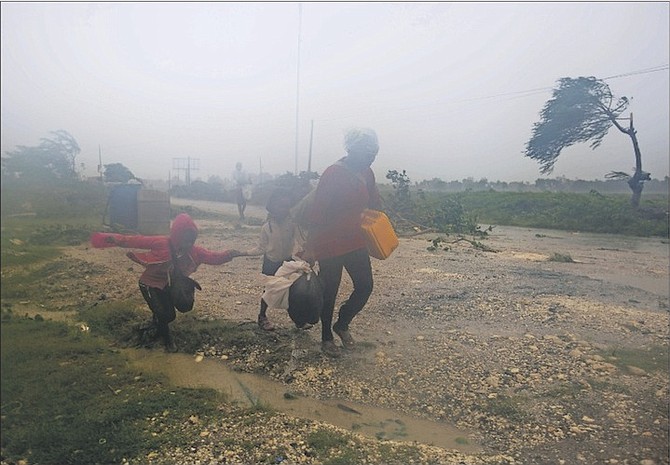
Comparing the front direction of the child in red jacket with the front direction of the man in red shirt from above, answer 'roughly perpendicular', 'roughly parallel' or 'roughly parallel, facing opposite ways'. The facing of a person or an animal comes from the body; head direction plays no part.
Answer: roughly parallel

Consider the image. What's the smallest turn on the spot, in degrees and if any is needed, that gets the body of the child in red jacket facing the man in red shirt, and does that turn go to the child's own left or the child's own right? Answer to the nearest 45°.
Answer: approximately 45° to the child's own left

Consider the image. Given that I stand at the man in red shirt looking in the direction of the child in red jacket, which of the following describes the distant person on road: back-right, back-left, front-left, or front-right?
front-right

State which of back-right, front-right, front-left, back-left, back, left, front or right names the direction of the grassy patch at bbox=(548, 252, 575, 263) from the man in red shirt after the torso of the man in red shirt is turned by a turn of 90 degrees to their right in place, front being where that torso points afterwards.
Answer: back

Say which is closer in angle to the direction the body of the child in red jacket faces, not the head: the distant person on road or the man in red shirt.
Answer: the man in red shirt

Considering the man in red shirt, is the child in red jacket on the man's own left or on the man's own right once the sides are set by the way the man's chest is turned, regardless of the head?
on the man's own right

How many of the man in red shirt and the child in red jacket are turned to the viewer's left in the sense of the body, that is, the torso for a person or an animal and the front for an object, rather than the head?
0
